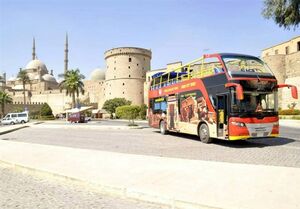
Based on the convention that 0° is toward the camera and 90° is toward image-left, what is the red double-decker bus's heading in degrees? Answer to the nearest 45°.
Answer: approximately 315°
